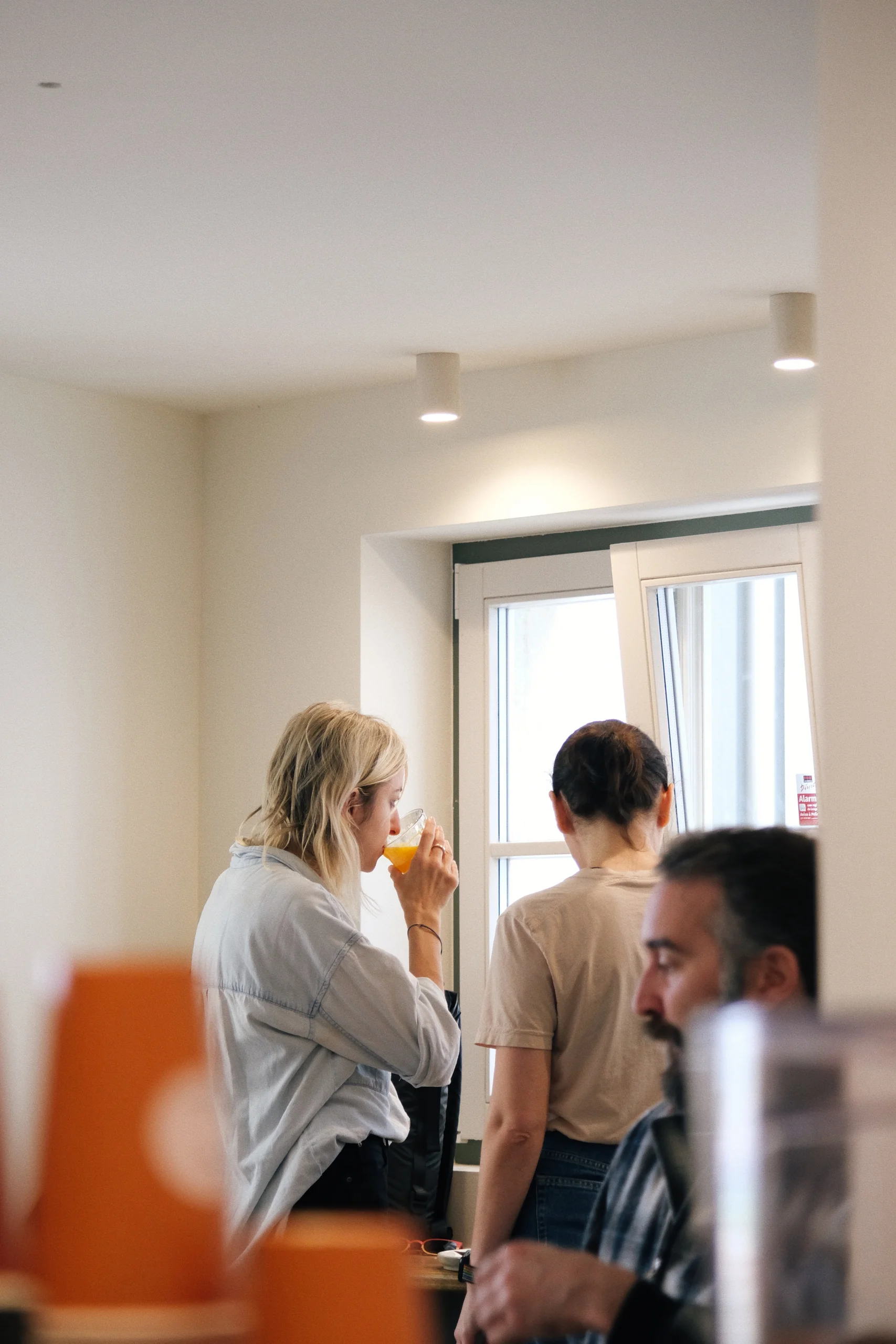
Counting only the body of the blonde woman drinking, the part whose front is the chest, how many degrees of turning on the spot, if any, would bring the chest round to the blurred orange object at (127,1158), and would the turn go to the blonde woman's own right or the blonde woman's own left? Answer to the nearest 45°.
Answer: approximately 135° to the blonde woman's own right

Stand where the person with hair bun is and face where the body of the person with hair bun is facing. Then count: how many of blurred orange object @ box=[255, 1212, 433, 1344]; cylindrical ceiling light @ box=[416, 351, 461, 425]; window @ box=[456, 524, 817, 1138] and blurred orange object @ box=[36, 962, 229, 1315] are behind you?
2

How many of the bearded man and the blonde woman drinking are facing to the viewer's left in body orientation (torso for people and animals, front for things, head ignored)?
1

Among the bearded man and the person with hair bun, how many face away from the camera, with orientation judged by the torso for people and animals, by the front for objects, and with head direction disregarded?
1

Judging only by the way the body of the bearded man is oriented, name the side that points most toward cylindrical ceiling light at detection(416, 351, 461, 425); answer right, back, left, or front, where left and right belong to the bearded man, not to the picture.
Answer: right

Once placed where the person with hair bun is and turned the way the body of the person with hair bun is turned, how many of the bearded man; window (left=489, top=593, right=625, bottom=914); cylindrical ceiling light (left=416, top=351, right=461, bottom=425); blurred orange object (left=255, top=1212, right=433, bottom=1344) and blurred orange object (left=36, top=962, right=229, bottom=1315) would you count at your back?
3

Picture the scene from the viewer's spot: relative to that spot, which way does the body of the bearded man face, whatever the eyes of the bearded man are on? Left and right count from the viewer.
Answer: facing to the left of the viewer

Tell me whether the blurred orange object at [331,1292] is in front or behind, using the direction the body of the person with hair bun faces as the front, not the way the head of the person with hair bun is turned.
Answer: behind

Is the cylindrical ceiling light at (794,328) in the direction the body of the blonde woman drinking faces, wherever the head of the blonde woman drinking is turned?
yes

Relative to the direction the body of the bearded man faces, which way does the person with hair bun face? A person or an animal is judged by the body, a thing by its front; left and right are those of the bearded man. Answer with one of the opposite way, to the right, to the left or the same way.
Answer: to the right

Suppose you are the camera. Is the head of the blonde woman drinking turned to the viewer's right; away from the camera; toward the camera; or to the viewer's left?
to the viewer's right

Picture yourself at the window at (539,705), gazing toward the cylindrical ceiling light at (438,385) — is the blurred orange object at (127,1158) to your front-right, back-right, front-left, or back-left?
front-left

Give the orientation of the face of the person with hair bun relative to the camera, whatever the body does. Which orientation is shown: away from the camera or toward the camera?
away from the camera

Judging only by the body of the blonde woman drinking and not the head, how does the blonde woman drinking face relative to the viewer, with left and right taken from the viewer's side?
facing away from the viewer and to the right of the viewer

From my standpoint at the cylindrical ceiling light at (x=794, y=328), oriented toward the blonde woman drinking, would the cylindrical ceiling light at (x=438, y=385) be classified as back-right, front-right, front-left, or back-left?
front-right

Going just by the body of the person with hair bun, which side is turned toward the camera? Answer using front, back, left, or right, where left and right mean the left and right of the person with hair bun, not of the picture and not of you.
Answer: back

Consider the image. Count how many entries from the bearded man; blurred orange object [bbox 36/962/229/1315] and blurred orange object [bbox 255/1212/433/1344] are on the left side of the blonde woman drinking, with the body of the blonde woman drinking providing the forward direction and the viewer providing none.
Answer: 0

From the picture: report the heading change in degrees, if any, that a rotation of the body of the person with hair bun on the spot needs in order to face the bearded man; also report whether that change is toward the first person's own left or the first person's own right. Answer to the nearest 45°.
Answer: approximately 180°

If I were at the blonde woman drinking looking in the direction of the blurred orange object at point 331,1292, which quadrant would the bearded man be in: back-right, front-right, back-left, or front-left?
front-left
